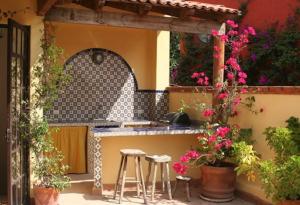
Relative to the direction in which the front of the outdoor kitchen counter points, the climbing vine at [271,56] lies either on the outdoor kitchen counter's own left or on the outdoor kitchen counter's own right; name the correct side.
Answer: on the outdoor kitchen counter's own left

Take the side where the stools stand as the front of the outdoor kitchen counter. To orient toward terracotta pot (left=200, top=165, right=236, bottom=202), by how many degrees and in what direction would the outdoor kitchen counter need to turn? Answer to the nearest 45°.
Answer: approximately 90° to its left

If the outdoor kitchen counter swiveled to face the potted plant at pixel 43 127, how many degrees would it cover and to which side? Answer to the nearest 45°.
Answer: approximately 45° to its right

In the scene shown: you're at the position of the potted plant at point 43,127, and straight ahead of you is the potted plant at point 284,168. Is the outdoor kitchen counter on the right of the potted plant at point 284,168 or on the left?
left

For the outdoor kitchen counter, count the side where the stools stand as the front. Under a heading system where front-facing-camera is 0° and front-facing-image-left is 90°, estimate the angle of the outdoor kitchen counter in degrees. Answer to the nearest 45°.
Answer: approximately 0°

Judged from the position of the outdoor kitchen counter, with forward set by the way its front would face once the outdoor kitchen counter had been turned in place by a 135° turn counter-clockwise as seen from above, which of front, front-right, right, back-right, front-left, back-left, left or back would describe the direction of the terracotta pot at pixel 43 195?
back

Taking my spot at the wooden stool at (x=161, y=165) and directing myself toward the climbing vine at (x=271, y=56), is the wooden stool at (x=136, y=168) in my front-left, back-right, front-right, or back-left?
back-left

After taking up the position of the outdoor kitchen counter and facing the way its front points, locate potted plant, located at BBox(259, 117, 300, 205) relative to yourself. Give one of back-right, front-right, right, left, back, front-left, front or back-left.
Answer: front-left

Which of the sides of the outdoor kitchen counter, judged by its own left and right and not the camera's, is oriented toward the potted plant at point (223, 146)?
left
